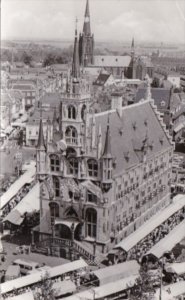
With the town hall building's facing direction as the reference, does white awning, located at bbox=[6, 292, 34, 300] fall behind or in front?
in front

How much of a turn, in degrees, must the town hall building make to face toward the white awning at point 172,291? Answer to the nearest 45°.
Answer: approximately 90° to its left

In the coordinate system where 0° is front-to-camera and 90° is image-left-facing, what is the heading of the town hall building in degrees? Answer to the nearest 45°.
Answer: approximately 45°

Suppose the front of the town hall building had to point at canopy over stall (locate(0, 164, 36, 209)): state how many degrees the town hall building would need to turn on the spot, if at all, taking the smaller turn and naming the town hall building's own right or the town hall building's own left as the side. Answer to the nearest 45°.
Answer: approximately 90° to the town hall building's own right

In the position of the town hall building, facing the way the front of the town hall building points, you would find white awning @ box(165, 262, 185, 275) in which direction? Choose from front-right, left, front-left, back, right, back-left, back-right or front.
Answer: left

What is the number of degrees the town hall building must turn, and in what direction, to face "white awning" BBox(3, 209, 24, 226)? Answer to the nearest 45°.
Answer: approximately 90° to its right

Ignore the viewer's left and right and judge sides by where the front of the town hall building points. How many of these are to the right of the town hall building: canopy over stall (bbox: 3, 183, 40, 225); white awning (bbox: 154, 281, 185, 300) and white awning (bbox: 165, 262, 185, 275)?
1

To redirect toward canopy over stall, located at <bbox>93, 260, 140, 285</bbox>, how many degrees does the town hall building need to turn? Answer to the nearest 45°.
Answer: approximately 90° to its left

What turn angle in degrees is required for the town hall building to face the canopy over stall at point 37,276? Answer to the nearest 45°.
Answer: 0° — it already faces it
